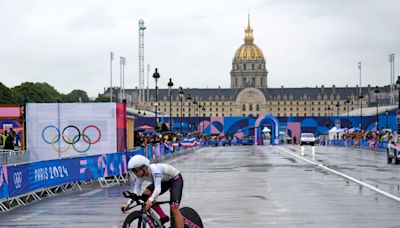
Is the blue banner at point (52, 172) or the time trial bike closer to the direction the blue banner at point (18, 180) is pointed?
the time trial bike

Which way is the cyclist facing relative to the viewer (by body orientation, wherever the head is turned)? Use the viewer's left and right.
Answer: facing the viewer and to the left of the viewer

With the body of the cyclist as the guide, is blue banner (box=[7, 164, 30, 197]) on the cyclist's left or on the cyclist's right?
on the cyclist's right

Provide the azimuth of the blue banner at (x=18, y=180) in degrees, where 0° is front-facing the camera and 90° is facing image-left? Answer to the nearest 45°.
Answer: approximately 315°

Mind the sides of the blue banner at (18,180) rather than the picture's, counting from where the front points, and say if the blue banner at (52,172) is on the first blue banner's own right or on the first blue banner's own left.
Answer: on the first blue banner's own left

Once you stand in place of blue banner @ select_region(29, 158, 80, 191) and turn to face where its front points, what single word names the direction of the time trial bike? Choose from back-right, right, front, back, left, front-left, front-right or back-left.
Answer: front-right

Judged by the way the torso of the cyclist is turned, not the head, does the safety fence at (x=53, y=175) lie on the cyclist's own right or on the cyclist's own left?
on the cyclist's own right

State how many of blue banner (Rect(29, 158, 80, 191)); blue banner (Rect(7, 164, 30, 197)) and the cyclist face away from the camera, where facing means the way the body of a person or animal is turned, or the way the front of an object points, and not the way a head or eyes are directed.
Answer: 0

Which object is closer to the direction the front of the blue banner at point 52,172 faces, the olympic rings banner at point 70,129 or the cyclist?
the cyclist

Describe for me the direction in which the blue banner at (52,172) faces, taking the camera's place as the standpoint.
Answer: facing the viewer and to the right of the viewer

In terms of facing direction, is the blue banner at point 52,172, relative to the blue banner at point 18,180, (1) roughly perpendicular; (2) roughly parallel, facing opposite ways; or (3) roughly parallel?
roughly parallel

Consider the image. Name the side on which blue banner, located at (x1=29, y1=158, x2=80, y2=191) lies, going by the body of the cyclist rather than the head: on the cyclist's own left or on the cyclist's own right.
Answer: on the cyclist's own right

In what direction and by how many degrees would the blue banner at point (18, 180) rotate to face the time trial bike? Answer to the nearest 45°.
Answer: approximately 45° to its right

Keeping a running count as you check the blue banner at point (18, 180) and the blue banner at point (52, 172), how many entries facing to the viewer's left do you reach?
0

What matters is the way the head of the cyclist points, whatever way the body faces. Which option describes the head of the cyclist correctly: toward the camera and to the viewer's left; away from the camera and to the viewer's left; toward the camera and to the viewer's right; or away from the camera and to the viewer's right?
toward the camera and to the viewer's left
